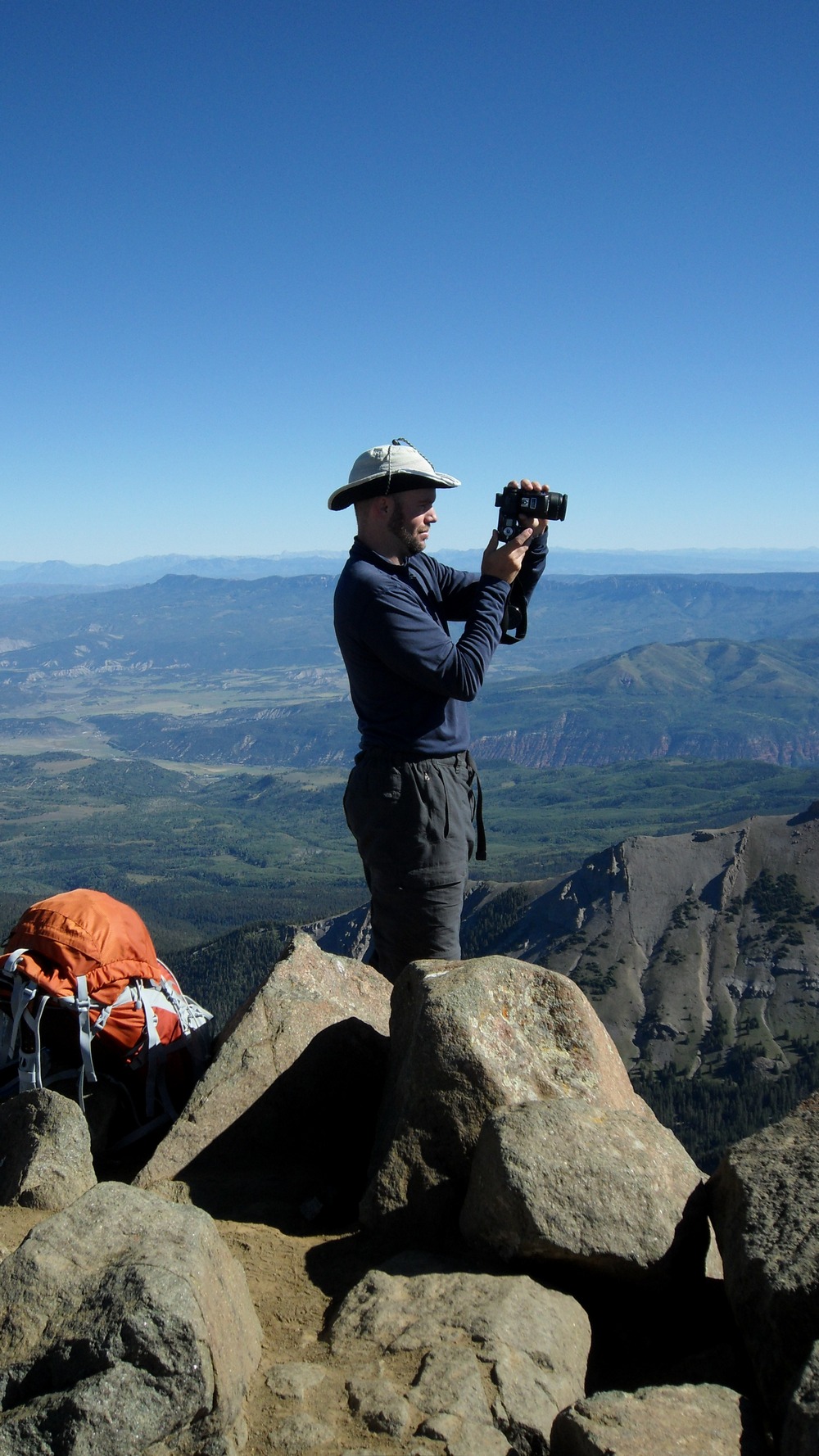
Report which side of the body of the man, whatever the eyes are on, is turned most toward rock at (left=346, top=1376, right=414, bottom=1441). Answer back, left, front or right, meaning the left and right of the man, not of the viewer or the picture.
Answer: right

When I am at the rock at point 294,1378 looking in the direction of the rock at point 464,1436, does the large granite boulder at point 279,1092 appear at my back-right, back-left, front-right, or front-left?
back-left

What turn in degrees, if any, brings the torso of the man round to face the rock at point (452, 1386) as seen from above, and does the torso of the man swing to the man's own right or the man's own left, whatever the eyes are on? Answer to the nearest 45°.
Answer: approximately 90° to the man's own right

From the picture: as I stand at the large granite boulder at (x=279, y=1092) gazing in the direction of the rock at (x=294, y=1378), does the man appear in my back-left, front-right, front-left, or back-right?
back-left

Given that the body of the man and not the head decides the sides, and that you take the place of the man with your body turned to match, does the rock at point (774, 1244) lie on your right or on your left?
on your right

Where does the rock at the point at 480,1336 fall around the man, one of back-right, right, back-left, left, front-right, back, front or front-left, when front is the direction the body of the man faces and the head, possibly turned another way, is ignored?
right

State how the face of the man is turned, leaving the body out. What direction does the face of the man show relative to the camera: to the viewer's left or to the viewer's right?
to the viewer's right

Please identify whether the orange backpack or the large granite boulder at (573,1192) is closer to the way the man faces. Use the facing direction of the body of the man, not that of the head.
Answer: the large granite boulder

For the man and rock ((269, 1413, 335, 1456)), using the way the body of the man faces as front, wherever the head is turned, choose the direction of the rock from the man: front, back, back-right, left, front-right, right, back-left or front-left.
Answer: right

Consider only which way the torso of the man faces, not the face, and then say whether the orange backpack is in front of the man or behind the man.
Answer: behind

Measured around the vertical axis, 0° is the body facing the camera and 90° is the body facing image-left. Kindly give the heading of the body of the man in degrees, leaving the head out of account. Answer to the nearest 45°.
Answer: approximately 270°

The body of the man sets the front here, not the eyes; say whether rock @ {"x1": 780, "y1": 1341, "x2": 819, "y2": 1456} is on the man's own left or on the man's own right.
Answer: on the man's own right
